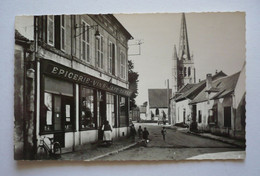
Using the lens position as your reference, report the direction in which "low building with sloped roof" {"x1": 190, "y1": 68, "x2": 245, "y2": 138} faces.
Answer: facing the viewer and to the left of the viewer

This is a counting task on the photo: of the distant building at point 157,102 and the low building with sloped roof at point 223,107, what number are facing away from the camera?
0

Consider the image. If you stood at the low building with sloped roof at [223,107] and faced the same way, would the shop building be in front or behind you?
in front

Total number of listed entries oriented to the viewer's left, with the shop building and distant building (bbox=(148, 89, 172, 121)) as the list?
0

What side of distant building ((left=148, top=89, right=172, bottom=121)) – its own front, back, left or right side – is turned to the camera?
front

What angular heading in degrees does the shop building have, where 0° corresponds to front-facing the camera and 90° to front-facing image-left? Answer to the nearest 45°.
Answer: approximately 315°
